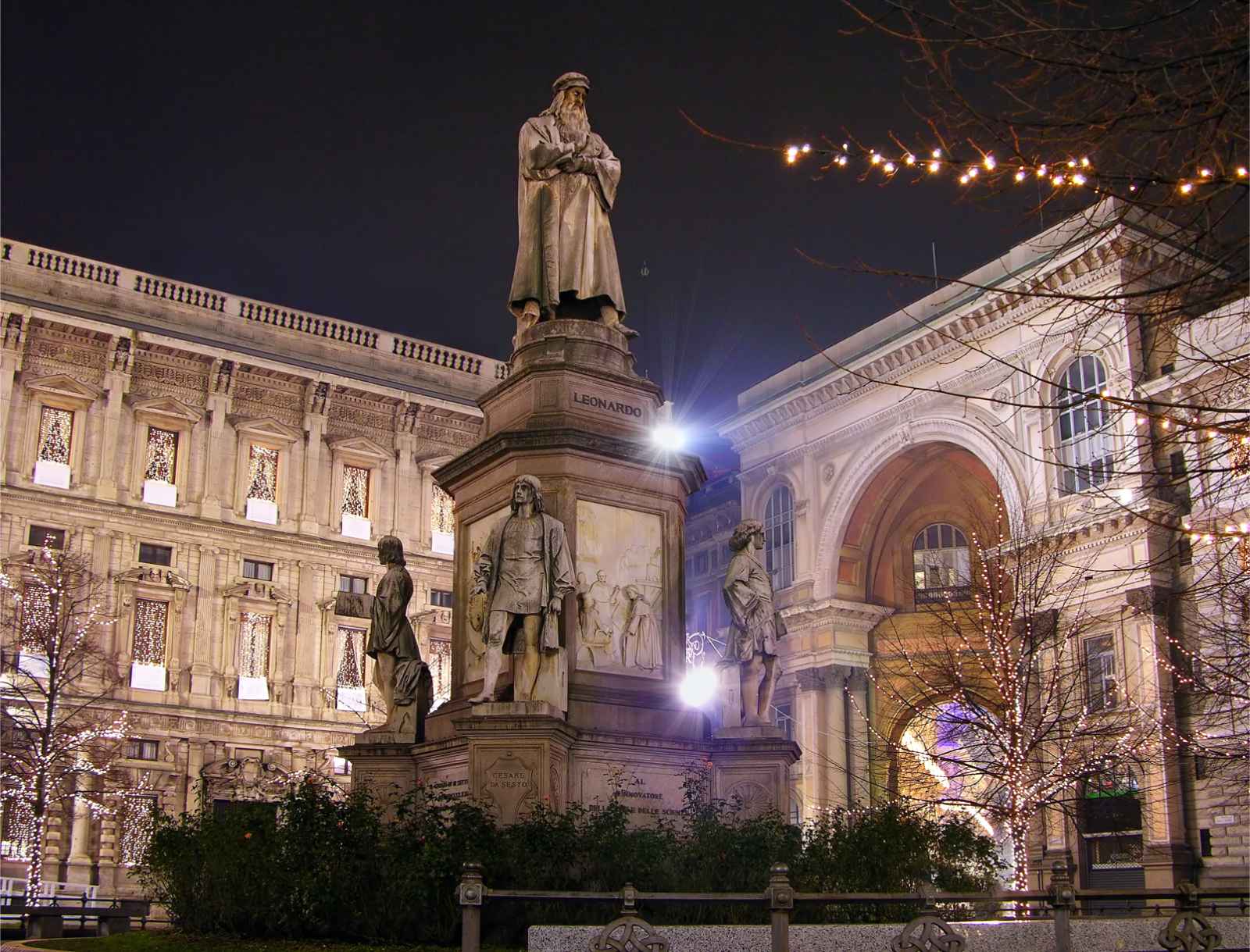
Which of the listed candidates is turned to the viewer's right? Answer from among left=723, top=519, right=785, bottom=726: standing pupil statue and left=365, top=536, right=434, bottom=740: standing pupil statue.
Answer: left=723, top=519, right=785, bottom=726: standing pupil statue

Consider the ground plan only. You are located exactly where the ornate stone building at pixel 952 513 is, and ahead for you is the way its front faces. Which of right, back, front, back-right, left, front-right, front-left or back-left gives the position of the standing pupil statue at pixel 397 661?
front-left

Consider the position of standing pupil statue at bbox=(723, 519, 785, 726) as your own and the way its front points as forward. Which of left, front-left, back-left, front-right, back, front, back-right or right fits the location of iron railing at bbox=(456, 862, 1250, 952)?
right

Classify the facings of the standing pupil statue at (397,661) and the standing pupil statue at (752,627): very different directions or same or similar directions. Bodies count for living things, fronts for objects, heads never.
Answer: very different directions

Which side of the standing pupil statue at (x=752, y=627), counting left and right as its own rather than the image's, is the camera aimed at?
right

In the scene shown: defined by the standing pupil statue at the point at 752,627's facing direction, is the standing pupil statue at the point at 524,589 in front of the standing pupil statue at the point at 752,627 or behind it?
behind

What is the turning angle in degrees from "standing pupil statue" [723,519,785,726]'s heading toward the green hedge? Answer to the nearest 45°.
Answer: approximately 135° to its right

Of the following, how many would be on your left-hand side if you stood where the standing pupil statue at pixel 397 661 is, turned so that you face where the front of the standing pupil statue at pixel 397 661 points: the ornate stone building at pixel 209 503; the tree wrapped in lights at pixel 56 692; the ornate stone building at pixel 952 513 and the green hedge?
1

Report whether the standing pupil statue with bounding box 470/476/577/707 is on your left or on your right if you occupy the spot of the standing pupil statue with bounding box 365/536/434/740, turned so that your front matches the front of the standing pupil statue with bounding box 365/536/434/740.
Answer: on your left

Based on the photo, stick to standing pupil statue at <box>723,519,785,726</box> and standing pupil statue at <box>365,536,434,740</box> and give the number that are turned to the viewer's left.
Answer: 1

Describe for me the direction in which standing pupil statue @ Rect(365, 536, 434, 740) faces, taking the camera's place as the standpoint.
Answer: facing to the left of the viewer

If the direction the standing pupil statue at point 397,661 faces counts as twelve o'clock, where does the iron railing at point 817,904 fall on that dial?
The iron railing is roughly at 8 o'clock from the standing pupil statue.

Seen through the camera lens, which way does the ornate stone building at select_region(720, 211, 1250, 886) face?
facing the viewer and to the left of the viewer

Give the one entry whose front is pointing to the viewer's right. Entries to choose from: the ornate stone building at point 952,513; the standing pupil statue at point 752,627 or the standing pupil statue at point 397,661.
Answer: the standing pupil statue at point 752,627
